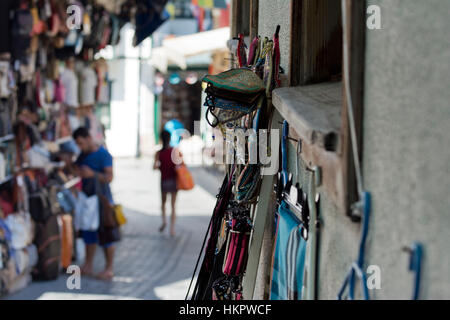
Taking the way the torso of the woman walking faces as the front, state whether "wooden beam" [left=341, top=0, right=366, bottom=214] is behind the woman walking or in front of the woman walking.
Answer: behind

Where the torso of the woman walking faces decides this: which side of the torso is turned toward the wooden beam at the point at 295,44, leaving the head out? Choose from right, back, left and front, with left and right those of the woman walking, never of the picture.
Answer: back

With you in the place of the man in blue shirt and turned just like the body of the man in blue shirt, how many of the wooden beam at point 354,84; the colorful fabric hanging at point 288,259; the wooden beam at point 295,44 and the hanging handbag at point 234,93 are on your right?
0

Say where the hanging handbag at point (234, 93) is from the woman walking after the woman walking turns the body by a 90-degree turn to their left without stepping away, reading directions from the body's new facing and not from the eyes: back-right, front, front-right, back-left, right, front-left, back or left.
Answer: left

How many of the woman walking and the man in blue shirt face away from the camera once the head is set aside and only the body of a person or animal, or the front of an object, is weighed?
1

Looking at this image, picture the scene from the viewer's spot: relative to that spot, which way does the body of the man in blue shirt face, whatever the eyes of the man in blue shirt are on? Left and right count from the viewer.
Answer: facing the viewer and to the left of the viewer

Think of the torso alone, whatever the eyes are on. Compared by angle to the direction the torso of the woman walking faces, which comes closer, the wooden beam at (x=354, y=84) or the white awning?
the white awning

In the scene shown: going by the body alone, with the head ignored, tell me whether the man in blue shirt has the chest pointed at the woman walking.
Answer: no

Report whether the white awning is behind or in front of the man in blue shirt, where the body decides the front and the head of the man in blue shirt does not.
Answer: behind

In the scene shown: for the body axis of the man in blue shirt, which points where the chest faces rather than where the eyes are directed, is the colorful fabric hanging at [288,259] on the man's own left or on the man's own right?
on the man's own left

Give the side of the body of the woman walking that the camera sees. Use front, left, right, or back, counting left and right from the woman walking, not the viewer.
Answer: back

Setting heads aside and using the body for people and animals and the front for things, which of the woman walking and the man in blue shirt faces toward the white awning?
the woman walking

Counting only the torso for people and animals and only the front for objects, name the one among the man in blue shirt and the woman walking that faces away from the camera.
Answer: the woman walking

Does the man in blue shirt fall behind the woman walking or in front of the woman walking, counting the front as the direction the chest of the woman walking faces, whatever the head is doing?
behind

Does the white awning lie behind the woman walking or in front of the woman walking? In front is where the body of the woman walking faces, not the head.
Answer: in front

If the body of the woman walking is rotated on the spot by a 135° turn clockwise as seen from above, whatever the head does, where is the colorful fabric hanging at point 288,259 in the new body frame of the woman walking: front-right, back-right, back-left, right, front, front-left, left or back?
front-right
